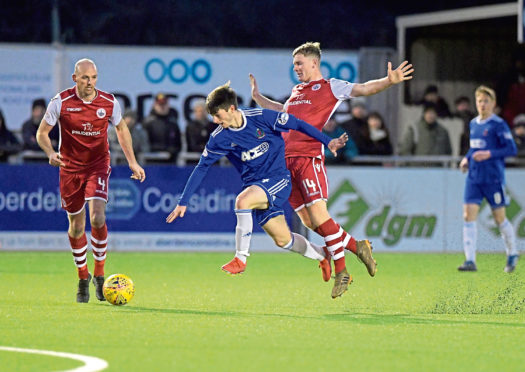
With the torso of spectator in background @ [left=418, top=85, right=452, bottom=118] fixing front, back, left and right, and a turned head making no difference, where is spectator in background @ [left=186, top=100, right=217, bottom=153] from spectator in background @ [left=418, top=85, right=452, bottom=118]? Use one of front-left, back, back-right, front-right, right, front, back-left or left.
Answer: front-right

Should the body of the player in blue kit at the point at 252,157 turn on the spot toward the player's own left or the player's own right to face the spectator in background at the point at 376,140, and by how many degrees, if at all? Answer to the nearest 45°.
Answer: approximately 135° to the player's own right

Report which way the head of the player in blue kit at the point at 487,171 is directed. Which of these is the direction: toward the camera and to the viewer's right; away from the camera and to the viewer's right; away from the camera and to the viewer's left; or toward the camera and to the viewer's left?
toward the camera and to the viewer's left

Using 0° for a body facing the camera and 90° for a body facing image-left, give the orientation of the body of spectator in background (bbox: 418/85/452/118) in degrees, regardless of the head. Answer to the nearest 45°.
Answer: approximately 0°

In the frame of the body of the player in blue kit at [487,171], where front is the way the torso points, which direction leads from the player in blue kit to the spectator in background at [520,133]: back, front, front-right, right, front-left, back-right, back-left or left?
back-right

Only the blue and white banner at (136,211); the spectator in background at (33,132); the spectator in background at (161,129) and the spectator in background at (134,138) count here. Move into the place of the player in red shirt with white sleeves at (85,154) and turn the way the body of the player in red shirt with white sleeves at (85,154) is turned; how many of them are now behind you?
4
